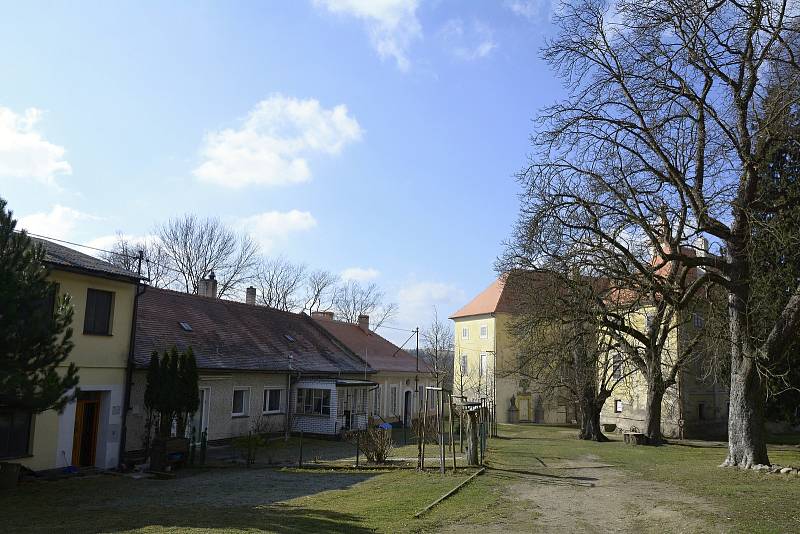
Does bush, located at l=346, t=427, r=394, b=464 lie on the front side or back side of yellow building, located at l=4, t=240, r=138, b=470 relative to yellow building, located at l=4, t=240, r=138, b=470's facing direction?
on the front side

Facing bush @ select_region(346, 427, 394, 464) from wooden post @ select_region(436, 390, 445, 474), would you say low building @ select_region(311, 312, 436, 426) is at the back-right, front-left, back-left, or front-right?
front-right

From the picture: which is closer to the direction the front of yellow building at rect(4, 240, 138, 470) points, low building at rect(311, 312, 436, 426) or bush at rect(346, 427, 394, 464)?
the bush

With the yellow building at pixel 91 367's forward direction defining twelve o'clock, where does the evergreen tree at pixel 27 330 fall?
The evergreen tree is roughly at 2 o'clock from the yellow building.

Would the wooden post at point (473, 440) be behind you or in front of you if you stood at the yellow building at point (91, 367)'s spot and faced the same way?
in front

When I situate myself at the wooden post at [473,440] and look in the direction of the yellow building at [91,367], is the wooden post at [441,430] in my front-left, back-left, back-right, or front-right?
front-left

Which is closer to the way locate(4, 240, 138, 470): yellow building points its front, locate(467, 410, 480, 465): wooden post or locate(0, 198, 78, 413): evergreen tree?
the wooden post

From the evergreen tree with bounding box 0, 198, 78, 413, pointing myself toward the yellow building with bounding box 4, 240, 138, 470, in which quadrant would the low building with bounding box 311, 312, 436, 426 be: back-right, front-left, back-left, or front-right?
front-right

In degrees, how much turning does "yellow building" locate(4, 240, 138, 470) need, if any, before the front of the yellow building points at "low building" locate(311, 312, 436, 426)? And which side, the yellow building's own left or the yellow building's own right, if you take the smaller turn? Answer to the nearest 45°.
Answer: approximately 90° to the yellow building's own left

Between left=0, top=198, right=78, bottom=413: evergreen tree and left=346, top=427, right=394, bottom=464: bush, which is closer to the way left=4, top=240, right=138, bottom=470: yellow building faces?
the bush

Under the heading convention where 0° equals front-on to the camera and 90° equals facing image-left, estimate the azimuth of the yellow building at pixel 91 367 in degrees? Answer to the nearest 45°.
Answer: approximately 315°

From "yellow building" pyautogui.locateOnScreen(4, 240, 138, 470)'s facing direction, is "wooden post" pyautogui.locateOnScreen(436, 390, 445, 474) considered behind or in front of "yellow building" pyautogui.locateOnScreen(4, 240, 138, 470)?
in front
